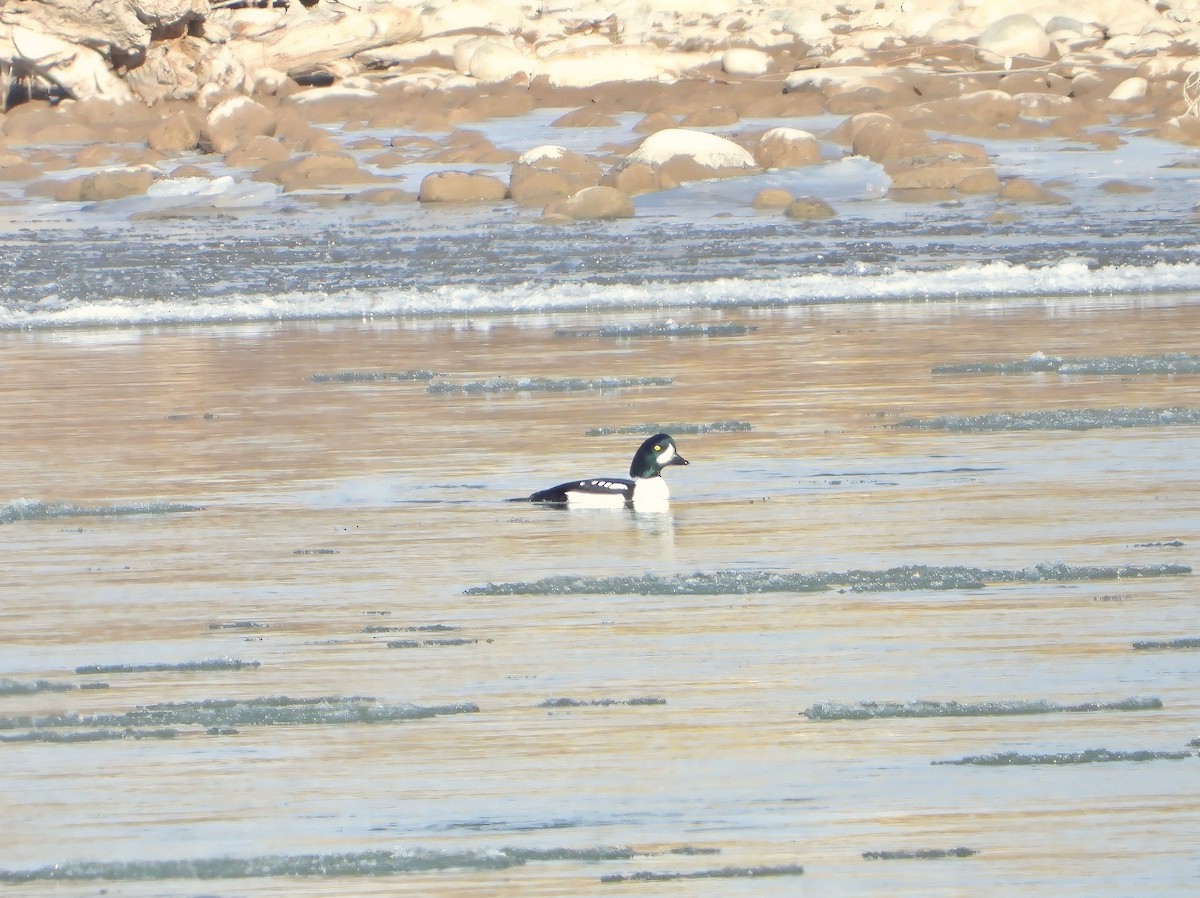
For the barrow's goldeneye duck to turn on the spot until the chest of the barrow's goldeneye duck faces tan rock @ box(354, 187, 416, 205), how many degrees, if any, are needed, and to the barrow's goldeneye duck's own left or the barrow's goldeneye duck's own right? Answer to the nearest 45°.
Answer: approximately 90° to the barrow's goldeneye duck's own left

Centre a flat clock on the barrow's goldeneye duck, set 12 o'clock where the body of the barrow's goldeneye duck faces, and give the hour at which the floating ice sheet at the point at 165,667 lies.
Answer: The floating ice sheet is roughly at 4 o'clock from the barrow's goldeneye duck.

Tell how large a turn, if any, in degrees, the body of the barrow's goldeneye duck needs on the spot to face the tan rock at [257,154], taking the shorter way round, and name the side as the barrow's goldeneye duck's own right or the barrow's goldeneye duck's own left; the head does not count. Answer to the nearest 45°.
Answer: approximately 90° to the barrow's goldeneye duck's own left

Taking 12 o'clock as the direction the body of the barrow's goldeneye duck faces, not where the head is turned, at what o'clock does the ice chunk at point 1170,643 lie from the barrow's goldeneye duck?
The ice chunk is roughly at 2 o'clock from the barrow's goldeneye duck.

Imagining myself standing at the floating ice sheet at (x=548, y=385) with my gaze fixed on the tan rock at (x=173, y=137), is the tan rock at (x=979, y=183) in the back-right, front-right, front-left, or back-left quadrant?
front-right

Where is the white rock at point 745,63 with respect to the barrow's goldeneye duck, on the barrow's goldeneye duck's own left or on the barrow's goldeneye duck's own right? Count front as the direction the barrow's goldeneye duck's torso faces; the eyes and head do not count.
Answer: on the barrow's goldeneye duck's own left

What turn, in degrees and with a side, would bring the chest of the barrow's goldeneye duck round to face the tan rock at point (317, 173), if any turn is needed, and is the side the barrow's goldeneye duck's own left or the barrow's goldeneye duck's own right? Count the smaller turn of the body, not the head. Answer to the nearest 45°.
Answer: approximately 90° to the barrow's goldeneye duck's own left

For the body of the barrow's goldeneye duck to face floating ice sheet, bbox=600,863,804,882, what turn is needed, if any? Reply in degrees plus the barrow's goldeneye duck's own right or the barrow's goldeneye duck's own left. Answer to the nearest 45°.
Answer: approximately 90° to the barrow's goldeneye duck's own right

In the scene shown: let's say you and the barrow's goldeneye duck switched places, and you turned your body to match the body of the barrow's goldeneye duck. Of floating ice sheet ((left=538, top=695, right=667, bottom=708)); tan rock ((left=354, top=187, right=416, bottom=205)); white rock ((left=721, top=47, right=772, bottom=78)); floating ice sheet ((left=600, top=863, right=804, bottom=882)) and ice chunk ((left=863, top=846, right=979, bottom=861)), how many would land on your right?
3

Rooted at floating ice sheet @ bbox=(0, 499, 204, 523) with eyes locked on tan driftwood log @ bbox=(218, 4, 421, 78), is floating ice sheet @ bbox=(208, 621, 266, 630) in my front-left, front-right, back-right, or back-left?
back-right

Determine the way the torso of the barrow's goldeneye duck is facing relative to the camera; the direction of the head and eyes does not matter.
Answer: to the viewer's right

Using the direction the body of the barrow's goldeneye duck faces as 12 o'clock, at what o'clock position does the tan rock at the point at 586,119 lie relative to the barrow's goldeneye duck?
The tan rock is roughly at 9 o'clock from the barrow's goldeneye duck.

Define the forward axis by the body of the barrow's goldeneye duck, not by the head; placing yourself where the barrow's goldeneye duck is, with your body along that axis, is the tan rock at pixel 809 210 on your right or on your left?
on your left

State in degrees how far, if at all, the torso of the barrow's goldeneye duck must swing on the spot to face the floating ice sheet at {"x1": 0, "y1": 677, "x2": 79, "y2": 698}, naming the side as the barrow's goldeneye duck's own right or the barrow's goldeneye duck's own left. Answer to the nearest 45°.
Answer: approximately 135° to the barrow's goldeneye duck's own right

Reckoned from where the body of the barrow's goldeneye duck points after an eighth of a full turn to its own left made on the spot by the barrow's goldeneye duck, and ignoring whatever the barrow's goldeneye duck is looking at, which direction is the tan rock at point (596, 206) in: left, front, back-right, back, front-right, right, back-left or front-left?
front-left

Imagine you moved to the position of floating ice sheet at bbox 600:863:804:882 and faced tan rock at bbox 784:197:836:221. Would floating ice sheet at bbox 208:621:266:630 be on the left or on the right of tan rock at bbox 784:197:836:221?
left

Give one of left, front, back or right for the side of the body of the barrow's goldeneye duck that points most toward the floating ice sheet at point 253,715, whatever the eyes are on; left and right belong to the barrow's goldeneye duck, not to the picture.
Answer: right
